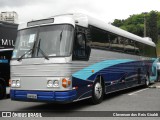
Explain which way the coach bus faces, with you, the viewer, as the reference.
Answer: facing the viewer and to the left of the viewer

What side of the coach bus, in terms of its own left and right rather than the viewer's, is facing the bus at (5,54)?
right
